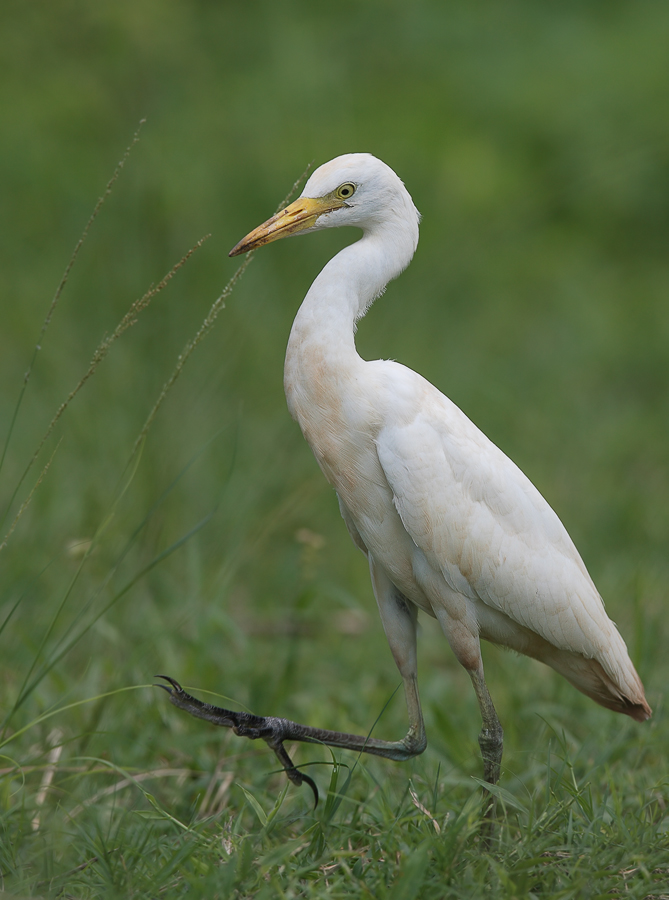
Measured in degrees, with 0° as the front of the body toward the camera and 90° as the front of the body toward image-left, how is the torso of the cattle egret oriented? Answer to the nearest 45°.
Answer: approximately 90°
